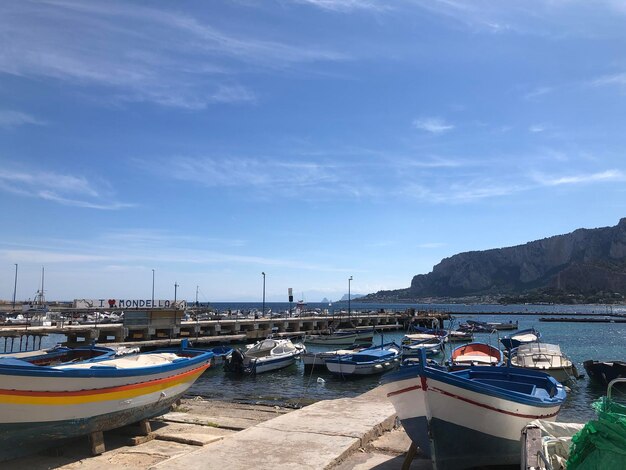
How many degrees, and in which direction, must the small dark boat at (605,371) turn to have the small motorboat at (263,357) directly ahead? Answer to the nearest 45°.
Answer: approximately 45° to its right

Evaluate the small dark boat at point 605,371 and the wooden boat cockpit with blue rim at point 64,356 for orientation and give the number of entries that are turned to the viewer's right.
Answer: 1

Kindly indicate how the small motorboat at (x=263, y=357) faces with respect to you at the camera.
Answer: facing away from the viewer and to the right of the viewer

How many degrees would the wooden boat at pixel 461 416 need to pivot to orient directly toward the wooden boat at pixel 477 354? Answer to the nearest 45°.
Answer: approximately 135° to its right

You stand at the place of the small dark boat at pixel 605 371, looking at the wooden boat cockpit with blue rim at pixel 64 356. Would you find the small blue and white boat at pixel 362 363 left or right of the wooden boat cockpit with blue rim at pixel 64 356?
right

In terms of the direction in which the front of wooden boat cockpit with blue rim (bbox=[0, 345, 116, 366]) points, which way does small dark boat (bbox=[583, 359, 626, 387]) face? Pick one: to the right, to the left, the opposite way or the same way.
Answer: the opposite way

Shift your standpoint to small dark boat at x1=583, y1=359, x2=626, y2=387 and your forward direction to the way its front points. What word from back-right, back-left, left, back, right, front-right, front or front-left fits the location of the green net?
front-left

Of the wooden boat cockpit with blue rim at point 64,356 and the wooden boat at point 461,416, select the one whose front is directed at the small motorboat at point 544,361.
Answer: the wooden boat cockpit with blue rim at point 64,356

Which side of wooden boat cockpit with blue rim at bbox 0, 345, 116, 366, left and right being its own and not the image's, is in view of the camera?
right

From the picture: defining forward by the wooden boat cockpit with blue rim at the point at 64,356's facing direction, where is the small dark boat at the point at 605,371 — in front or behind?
in front

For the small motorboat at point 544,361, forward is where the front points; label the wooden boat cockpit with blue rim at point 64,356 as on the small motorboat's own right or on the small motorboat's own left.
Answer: on the small motorboat's own right

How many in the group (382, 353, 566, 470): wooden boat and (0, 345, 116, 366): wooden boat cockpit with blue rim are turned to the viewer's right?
1

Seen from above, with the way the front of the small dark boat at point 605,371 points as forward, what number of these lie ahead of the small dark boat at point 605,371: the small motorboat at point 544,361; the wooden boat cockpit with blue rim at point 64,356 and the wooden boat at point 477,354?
3
